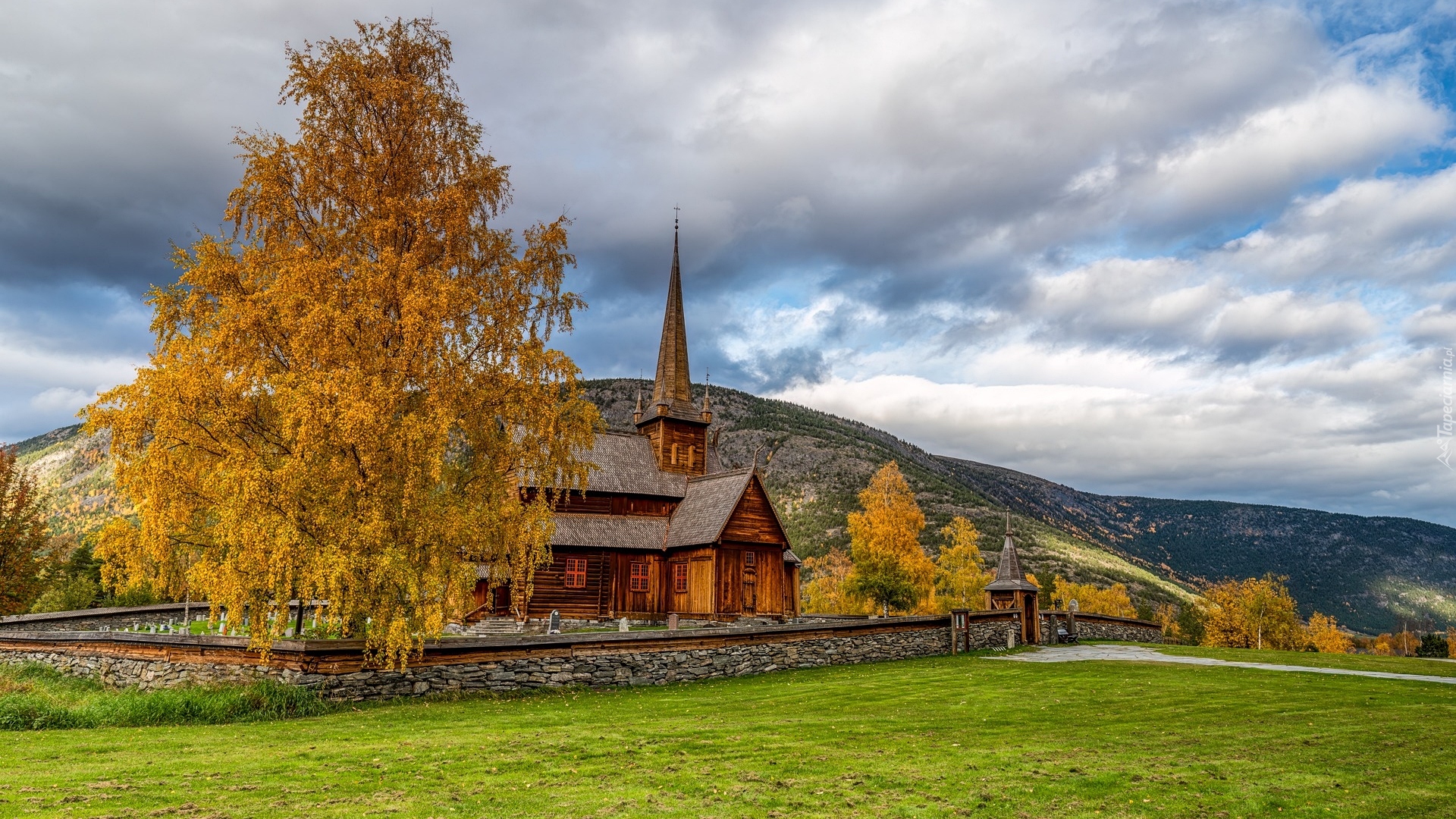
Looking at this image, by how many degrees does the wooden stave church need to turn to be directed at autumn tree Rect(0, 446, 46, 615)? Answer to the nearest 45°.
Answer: approximately 135° to its right

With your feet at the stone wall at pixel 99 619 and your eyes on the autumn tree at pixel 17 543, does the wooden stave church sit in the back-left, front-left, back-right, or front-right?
back-right

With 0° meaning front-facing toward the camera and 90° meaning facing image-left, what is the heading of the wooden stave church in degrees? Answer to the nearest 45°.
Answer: approximately 315°

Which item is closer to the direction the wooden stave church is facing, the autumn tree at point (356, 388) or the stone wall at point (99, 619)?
the autumn tree

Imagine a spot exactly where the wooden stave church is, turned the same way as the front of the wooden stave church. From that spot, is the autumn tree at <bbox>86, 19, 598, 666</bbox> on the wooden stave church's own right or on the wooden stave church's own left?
on the wooden stave church's own right

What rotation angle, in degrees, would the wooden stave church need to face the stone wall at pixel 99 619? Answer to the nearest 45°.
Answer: approximately 135° to its right
